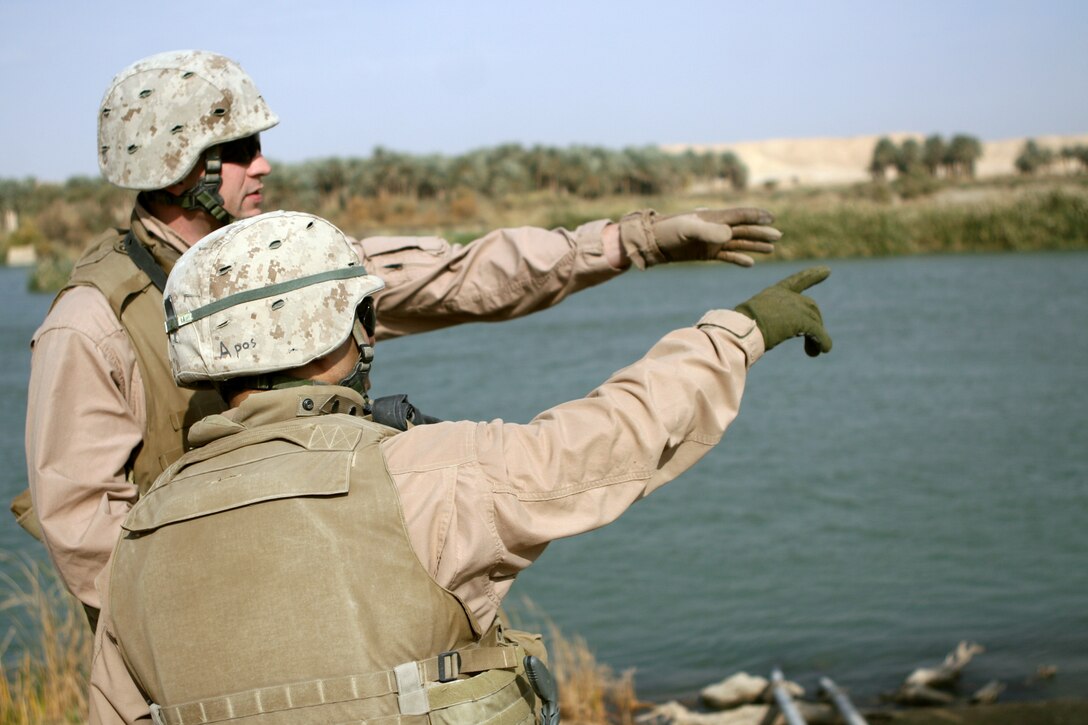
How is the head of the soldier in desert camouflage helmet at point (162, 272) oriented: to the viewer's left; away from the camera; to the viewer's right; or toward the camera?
to the viewer's right

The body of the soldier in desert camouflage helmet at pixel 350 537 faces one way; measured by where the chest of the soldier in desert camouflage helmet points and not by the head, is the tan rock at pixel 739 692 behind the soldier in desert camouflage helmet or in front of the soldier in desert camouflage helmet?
in front

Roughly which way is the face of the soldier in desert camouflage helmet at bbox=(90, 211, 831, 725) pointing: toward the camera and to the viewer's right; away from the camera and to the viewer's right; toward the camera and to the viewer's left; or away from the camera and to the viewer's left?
away from the camera and to the viewer's right

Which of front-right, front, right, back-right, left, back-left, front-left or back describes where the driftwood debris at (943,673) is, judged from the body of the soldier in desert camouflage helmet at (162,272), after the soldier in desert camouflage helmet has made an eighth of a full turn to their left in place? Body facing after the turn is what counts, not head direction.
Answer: front

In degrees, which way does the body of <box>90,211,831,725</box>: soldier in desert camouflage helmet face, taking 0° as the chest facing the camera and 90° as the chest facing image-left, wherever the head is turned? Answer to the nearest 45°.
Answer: approximately 225°

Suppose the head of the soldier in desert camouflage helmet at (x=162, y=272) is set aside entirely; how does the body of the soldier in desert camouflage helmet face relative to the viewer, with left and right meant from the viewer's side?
facing to the right of the viewer

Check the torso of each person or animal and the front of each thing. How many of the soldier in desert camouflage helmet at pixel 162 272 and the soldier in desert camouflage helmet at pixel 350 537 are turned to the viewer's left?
0
